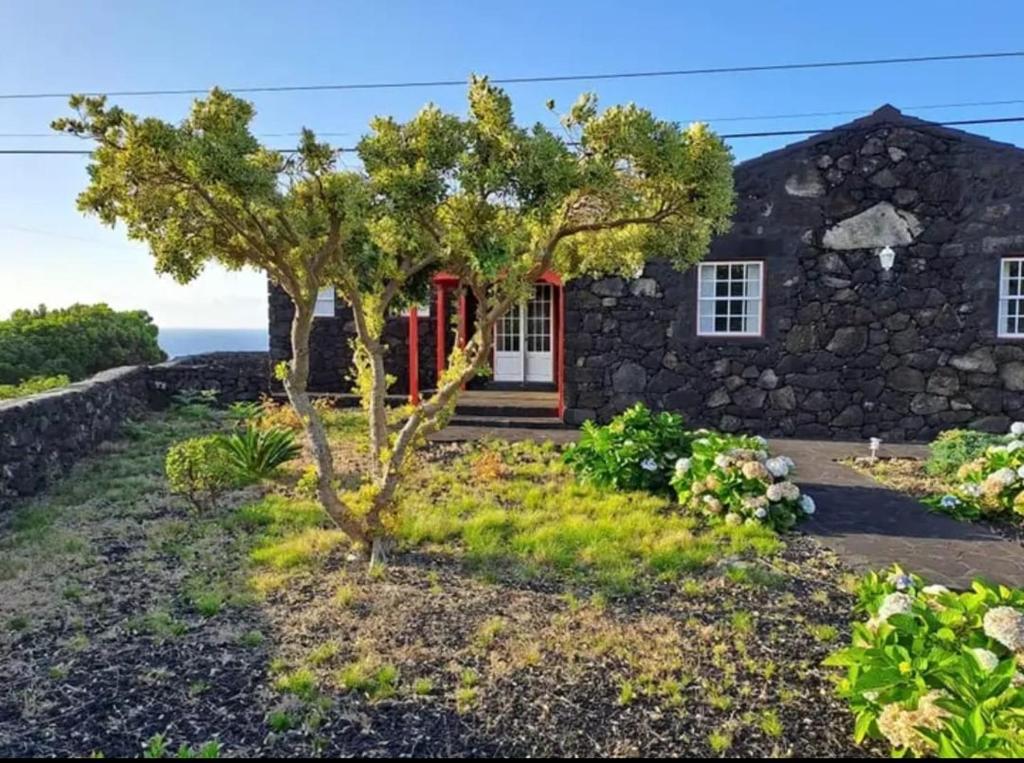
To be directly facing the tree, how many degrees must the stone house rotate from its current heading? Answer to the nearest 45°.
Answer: approximately 45° to its right

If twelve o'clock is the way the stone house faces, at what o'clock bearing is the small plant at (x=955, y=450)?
The small plant is roughly at 11 o'clock from the stone house.

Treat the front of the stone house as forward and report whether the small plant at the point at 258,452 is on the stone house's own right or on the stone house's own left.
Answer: on the stone house's own right

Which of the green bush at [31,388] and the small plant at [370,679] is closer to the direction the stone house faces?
the small plant

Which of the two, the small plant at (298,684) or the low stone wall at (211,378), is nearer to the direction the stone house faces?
the small plant

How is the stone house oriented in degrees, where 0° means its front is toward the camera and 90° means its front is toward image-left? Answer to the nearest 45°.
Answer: approximately 0°

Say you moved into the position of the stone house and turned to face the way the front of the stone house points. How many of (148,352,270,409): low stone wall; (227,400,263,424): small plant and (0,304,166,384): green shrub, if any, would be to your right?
3

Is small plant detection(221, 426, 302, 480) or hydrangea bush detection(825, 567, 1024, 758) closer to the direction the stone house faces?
the hydrangea bush

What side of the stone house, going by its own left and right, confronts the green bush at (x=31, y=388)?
right

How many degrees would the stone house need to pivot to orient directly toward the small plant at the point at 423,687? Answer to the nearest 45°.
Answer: approximately 45° to its right
